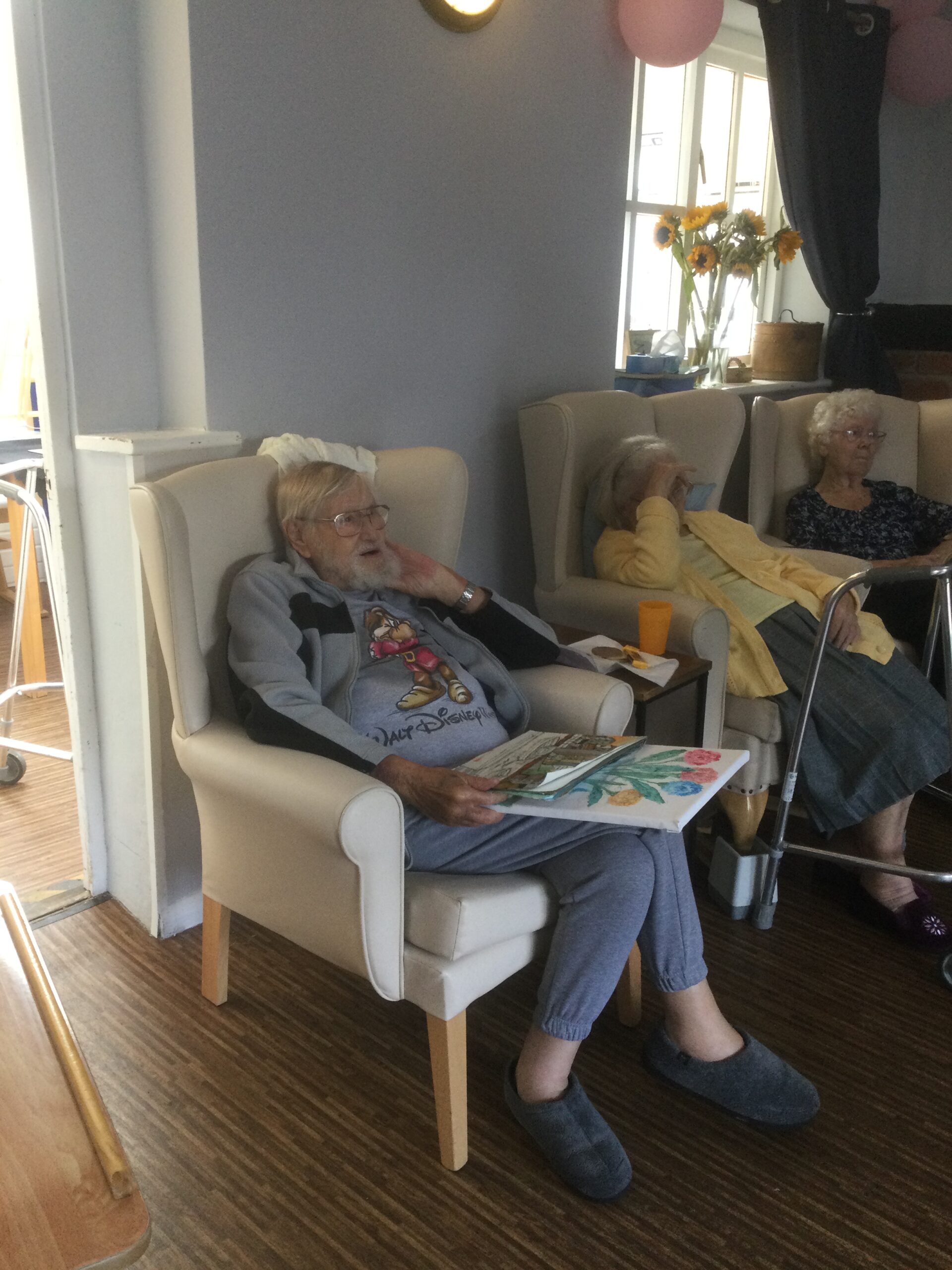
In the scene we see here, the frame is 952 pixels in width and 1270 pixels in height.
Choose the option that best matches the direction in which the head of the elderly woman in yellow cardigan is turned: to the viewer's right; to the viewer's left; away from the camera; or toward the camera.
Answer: to the viewer's right

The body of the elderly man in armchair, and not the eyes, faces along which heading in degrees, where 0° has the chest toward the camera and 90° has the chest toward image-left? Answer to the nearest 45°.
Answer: approximately 315°

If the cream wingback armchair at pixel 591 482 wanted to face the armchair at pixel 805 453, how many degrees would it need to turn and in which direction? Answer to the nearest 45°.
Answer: approximately 90° to its left

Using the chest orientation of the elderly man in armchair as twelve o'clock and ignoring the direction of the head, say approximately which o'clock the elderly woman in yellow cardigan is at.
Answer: The elderly woman in yellow cardigan is roughly at 9 o'clock from the elderly man in armchair.

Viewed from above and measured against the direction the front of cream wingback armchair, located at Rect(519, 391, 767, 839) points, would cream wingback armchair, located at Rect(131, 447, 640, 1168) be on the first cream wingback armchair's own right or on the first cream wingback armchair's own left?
on the first cream wingback armchair's own right

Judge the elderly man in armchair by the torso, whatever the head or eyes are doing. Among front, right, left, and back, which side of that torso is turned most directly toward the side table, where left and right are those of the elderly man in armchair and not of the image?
left

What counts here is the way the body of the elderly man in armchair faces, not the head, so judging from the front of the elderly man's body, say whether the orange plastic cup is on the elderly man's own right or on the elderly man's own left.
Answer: on the elderly man's own left
